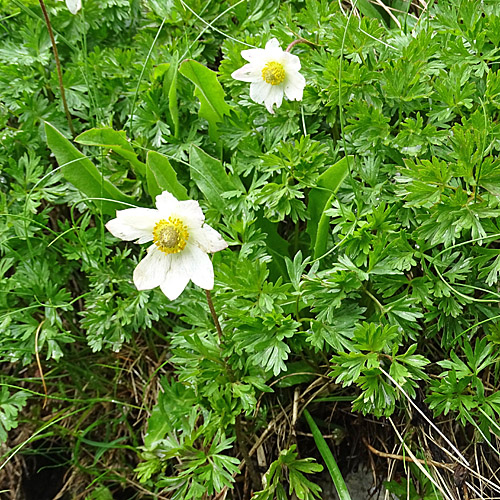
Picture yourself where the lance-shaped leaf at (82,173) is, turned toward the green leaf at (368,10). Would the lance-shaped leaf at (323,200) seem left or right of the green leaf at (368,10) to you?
right

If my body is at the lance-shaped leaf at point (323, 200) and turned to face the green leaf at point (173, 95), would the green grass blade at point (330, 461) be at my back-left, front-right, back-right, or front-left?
back-left

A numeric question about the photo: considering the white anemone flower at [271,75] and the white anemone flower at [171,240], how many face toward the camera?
2

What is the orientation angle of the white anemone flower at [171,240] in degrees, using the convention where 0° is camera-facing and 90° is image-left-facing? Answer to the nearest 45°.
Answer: approximately 0°

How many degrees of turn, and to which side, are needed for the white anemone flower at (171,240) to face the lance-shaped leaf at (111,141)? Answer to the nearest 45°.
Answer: approximately 180°

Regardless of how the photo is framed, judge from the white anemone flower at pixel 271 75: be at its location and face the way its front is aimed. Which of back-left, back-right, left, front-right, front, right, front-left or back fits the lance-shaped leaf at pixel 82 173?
right

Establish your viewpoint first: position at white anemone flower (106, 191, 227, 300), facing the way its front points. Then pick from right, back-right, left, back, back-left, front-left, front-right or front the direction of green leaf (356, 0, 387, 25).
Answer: back-left

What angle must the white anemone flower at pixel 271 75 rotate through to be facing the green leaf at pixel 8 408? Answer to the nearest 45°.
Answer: approximately 45° to its right
